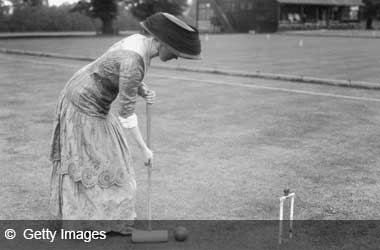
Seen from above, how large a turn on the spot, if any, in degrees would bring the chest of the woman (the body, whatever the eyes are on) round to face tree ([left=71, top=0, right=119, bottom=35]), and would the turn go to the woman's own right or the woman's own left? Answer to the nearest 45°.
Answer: approximately 90° to the woman's own left

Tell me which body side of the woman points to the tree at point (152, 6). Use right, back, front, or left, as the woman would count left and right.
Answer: left

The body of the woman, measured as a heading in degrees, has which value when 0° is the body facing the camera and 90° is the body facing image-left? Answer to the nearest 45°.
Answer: approximately 270°

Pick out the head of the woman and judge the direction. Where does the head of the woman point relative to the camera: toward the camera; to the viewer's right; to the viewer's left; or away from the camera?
to the viewer's right
